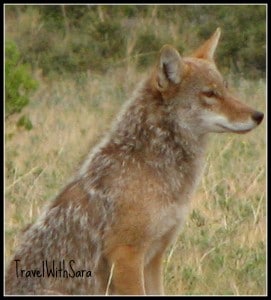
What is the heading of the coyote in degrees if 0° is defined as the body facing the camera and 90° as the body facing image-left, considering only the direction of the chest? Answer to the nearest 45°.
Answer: approximately 270°
